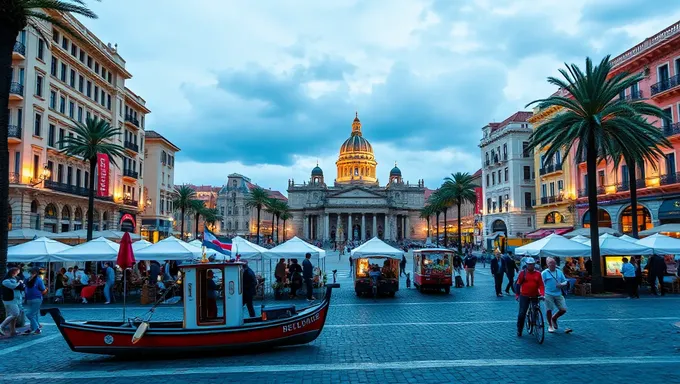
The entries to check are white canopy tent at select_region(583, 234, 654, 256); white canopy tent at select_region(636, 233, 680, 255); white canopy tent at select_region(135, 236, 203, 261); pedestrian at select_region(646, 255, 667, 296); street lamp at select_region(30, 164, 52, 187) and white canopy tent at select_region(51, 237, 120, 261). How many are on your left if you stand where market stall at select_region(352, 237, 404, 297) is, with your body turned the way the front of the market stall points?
3
